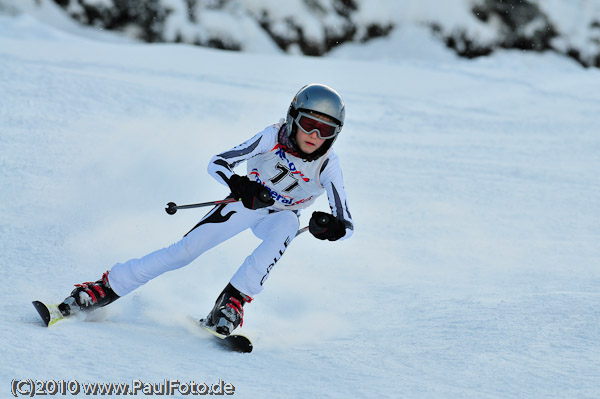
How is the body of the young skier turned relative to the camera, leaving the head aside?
toward the camera
